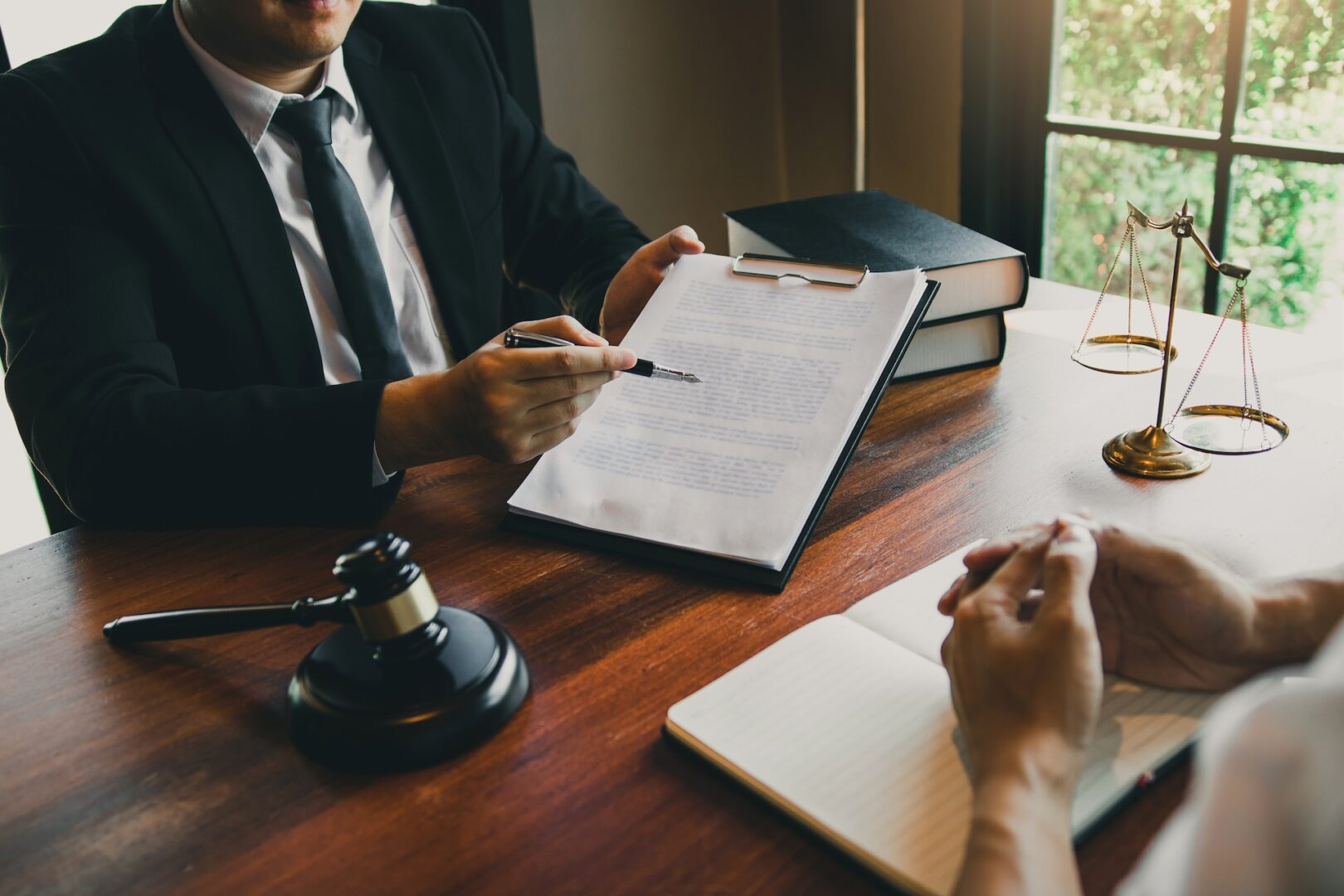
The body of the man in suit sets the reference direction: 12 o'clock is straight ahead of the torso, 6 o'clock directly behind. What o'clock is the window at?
The window is roughly at 10 o'clock from the man in suit.

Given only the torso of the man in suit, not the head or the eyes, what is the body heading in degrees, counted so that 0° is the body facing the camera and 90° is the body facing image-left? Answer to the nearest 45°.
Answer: approximately 315°

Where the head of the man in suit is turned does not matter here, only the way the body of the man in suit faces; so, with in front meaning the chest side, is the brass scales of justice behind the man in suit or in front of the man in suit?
in front

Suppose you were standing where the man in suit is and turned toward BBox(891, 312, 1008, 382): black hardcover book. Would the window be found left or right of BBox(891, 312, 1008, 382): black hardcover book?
left

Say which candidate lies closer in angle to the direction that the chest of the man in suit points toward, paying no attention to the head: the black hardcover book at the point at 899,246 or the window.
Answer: the black hardcover book
